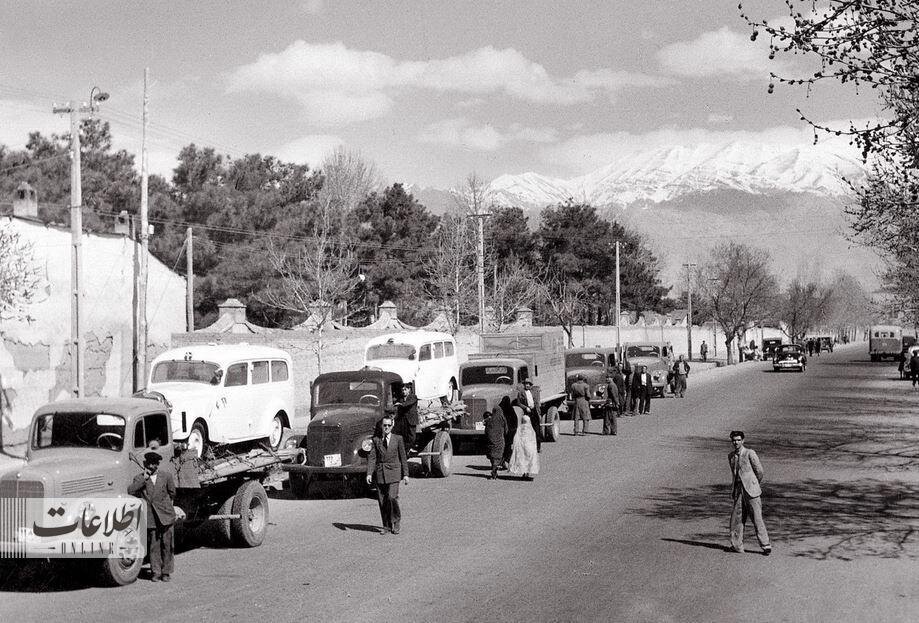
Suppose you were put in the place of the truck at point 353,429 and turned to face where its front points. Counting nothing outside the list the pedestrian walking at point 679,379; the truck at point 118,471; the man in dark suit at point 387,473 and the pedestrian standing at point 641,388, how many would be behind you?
2

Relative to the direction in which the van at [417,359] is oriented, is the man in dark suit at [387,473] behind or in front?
in front

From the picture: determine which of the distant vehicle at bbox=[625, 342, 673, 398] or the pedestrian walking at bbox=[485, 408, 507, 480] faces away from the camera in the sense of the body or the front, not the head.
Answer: the pedestrian walking

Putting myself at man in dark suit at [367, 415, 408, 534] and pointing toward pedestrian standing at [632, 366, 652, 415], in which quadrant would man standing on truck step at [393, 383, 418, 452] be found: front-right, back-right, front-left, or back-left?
front-left

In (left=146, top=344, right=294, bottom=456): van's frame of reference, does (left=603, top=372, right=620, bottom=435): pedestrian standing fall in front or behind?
behind

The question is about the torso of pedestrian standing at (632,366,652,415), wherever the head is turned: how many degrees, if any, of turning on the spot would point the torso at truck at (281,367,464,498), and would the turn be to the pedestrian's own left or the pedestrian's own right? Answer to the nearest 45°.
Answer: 0° — they already face it

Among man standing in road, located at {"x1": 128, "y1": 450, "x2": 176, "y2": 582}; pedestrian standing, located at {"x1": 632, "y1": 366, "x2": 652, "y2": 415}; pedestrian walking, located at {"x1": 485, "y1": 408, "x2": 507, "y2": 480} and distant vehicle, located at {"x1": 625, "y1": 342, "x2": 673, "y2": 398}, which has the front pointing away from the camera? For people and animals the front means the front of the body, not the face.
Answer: pedestrian walking, located at {"x1": 485, "y1": 408, "x2": 507, "y2": 480}

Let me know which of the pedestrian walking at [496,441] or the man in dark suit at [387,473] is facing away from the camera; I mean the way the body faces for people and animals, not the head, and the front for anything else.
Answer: the pedestrian walking

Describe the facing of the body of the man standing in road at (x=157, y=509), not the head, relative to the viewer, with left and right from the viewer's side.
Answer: facing the viewer

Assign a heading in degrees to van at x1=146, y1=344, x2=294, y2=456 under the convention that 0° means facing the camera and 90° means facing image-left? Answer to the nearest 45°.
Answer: approximately 45°

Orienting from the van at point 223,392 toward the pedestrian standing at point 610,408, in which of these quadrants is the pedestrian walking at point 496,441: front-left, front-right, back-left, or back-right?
front-right

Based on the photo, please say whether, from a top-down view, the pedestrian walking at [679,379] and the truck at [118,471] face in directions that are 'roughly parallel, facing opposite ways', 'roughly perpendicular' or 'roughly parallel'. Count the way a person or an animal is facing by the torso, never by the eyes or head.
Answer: roughly parallel

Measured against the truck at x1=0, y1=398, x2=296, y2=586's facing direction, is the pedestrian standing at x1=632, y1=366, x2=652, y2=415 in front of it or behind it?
behind

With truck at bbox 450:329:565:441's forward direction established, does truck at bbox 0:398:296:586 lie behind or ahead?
ahead

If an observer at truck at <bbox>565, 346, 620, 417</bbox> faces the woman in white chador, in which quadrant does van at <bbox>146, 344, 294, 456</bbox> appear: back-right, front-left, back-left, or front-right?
front-right

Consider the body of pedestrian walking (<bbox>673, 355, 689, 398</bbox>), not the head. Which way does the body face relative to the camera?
toward the camera

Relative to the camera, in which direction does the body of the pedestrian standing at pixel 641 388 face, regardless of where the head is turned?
toward the camera
